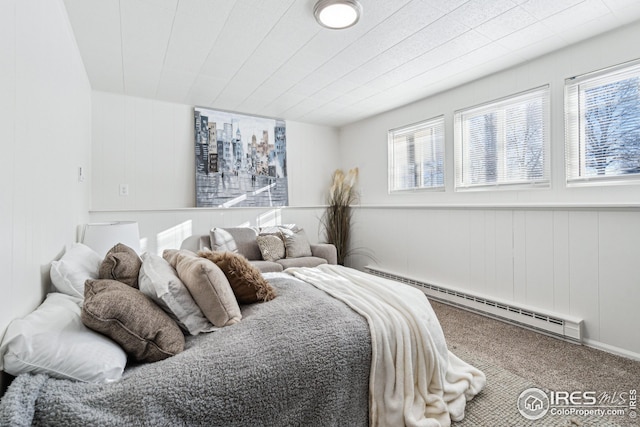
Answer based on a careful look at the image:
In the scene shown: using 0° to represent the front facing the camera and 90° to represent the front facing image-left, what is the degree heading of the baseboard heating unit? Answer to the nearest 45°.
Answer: approximately 45°

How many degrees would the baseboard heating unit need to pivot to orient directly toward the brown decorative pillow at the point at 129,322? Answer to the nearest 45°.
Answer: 0° — it already faces it

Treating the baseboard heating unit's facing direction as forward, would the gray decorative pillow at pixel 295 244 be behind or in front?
in front

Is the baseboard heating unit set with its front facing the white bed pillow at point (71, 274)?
yes

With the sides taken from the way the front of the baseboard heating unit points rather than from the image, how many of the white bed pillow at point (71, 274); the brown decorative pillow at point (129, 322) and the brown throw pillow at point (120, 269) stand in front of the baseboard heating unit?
3

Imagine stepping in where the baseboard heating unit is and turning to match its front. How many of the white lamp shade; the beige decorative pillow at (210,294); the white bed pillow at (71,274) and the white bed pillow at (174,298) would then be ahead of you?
4

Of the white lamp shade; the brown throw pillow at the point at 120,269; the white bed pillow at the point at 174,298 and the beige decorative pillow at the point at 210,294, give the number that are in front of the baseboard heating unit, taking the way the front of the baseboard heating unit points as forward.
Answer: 4

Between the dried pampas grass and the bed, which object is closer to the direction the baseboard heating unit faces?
the bed

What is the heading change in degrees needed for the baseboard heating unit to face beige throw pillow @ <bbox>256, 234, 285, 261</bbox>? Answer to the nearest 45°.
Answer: approximately 45° to its right

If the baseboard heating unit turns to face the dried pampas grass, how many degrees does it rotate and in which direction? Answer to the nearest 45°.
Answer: approximately 90° to its right

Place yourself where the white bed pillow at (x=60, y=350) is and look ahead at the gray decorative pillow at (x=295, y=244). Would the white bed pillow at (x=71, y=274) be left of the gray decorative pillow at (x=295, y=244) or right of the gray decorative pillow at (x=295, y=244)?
left

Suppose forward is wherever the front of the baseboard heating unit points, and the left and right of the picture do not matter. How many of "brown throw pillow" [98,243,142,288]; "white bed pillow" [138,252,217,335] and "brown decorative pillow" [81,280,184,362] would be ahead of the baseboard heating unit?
3
